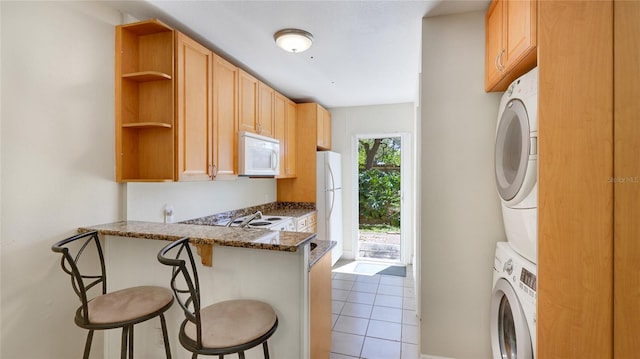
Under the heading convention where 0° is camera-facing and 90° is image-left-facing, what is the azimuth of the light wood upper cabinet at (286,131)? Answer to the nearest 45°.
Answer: approximately 270°

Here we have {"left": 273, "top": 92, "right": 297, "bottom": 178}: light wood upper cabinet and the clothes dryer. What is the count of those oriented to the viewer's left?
1

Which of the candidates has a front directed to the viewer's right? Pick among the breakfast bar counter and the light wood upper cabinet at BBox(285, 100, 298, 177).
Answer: the light wood upper cabinet

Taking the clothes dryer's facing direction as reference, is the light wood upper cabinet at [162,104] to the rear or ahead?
ahead

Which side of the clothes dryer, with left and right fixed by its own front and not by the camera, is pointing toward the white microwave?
front

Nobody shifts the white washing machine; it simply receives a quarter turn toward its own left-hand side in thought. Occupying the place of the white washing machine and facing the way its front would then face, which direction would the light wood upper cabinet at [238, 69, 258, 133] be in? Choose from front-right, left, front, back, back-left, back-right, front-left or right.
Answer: back-right

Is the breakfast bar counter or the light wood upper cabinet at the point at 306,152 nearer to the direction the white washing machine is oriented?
the breakfast bar counter

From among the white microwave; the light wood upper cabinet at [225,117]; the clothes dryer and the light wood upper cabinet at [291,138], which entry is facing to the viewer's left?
the clothes dryer

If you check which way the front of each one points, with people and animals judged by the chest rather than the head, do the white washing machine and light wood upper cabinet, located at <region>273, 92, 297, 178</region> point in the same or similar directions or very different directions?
very different directions

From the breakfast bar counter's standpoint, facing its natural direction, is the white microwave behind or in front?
behind

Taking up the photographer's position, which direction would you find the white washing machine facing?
facing the viewer and to the left of the viewer

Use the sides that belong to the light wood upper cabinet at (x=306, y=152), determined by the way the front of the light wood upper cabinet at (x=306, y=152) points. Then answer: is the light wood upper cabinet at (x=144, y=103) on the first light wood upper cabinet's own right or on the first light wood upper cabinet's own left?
on the first light wood upper cabinet's own right

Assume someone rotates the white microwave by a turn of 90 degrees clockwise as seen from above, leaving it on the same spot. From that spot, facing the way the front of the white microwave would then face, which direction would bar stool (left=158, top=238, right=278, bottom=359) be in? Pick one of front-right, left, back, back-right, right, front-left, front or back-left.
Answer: front-left

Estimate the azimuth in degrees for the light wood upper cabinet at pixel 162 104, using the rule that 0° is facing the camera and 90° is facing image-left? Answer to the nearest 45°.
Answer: approximately 315°

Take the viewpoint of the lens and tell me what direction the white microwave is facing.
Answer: facing the viewer and to the right of the viewer

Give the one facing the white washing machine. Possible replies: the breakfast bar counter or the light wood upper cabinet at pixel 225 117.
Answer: the light wood upper cabinet
